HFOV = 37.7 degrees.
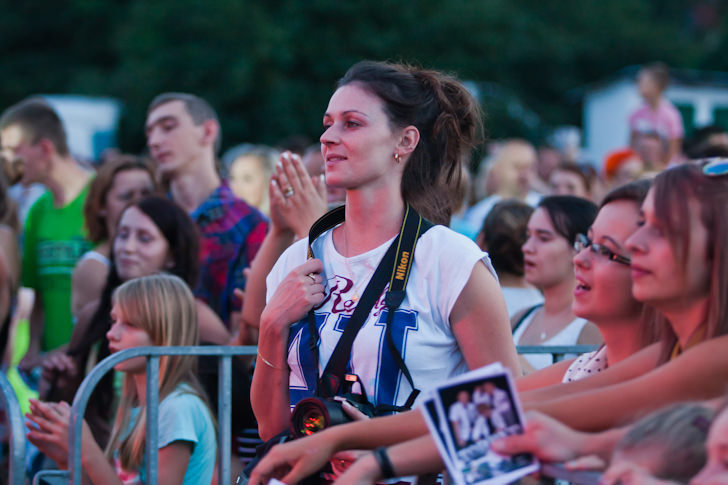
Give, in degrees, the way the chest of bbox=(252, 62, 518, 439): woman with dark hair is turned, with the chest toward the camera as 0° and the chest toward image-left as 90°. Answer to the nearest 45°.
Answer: approximately 45°

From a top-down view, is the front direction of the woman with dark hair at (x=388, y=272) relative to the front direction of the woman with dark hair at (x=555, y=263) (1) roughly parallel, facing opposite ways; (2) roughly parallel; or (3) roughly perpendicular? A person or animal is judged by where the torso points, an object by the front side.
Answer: roughly parallel

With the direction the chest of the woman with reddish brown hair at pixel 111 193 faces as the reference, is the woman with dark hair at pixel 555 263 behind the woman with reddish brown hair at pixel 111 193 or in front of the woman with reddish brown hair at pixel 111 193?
in front

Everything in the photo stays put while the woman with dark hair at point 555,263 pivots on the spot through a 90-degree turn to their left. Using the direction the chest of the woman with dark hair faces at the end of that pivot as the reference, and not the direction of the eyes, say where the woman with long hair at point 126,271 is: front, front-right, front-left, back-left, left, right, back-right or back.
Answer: back-right

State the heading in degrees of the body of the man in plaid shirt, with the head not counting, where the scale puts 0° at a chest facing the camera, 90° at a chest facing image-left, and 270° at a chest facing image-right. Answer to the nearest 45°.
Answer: approximately 45°

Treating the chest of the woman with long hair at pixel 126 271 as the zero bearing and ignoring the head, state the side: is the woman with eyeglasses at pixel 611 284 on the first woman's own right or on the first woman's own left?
on the first woman's own left

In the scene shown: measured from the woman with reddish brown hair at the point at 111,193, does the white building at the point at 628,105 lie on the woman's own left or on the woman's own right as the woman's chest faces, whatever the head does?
on the woman's own left

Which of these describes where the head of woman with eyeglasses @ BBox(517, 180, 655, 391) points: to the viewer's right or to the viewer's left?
to the viewer's left

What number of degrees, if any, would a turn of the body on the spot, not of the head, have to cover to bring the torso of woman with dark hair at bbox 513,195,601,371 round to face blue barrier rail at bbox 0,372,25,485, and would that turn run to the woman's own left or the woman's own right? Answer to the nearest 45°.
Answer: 0° — they already face it

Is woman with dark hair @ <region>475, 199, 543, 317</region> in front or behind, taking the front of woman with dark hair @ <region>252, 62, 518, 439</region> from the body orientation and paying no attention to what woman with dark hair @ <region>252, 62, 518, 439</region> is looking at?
behind

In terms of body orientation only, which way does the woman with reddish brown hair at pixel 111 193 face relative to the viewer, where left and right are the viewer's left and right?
facing the viewer and to the right of the viewer

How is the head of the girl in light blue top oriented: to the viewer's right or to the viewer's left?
to the viewer's left

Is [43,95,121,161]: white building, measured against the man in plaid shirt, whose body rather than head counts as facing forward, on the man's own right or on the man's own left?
on the man's own right

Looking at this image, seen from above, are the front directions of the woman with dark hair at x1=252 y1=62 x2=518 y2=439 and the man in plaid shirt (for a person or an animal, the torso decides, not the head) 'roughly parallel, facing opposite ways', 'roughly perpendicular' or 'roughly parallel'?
roughly parallel

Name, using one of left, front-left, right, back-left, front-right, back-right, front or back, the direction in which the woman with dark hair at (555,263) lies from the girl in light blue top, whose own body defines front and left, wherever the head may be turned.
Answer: back

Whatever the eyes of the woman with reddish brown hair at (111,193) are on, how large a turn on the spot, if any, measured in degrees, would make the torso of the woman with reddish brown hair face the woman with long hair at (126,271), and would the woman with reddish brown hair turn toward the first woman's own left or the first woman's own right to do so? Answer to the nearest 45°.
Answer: approximately 45° to the first woman's own right

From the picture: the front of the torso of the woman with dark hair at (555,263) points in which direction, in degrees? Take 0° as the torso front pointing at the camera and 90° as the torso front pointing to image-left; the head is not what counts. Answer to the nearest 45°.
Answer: approximately 45°
